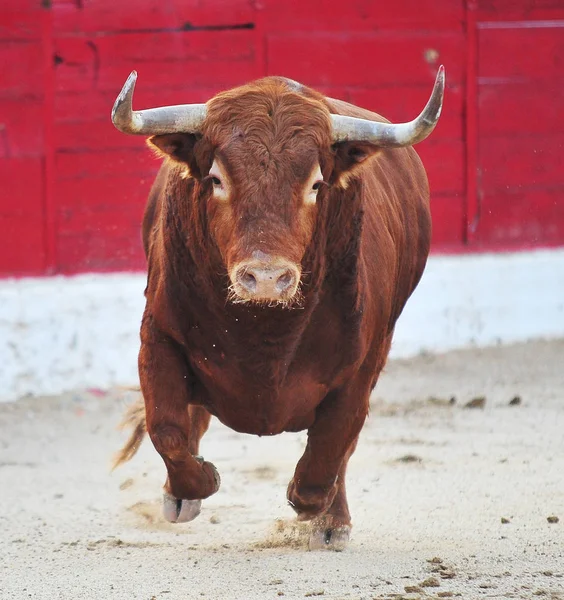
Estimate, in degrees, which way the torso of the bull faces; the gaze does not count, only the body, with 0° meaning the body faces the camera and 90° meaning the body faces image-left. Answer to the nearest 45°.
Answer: approximately 0°

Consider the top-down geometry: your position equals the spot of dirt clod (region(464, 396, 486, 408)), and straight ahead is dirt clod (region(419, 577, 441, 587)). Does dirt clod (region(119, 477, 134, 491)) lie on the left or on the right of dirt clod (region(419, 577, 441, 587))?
right

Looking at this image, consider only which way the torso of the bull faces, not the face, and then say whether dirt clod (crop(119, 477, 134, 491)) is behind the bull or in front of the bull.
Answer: behind

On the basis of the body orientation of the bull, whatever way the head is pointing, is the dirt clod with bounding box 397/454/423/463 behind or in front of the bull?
behind
